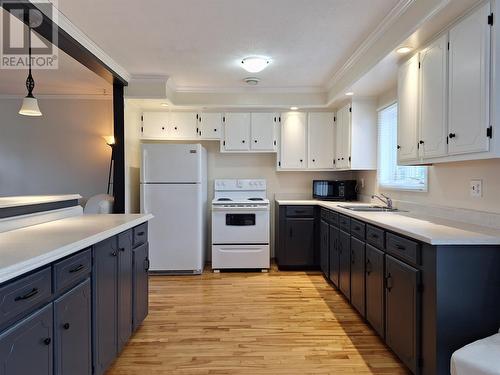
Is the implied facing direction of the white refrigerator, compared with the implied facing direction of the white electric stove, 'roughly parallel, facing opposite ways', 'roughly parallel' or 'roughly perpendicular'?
roughly parallel

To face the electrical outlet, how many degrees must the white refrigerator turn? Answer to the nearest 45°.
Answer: approximately 45° to its left

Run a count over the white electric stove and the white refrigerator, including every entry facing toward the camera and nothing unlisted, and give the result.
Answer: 2

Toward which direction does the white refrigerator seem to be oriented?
toward the camera

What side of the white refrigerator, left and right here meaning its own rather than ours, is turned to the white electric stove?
left

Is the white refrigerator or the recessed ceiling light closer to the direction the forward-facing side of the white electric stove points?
the recessed ceiling light

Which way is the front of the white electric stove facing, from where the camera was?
facing the viewer

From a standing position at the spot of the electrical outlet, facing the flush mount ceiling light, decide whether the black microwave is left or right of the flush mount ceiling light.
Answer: right

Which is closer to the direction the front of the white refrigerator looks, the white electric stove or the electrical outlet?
the electrical outlet

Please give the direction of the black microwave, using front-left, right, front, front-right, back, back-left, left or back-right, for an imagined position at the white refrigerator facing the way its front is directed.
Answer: left

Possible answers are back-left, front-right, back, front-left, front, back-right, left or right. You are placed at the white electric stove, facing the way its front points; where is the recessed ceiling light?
front-left

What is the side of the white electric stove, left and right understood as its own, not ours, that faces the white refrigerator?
right

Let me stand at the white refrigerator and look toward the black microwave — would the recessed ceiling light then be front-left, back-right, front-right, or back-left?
front-right
